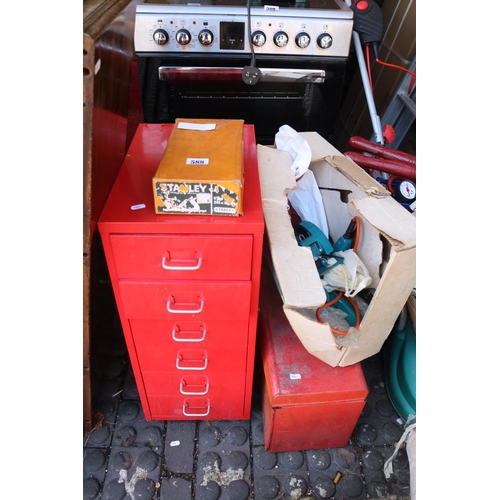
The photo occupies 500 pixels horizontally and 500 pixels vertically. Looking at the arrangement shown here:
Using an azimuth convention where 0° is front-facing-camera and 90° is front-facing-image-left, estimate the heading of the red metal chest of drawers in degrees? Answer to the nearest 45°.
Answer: approximately 0°
